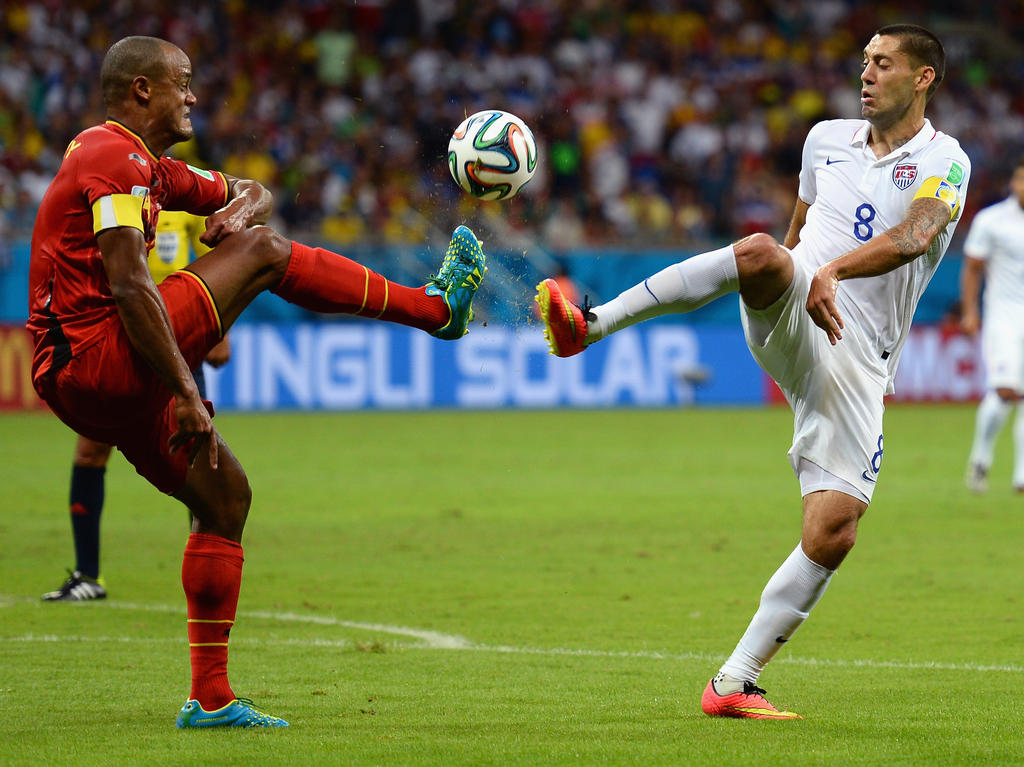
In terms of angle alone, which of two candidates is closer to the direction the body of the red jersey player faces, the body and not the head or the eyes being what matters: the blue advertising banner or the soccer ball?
the soccer ball

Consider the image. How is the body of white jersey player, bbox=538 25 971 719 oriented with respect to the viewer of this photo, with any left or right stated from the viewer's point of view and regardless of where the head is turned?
facing the viewer and to the left of the viewer

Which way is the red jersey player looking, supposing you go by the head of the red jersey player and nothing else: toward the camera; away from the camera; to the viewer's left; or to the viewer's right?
to the viewer's right

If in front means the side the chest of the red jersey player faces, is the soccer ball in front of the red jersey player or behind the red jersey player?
in front

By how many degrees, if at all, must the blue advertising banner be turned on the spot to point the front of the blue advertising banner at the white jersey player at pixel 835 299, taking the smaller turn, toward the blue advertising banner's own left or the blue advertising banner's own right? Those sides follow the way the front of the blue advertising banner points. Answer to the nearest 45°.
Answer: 0° — it already faces them

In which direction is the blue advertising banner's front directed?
toward the camera

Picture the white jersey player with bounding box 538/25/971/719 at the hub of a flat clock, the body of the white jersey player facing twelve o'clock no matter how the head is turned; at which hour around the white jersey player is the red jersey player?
The red jersey player is roughly at 1 o'clock from the white jersey player.

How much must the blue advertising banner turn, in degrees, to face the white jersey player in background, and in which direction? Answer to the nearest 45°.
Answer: approximately 45° to its left

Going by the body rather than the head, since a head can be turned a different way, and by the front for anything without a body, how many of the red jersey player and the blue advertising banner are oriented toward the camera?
1

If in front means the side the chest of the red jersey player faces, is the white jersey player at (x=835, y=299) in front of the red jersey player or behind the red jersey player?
in front

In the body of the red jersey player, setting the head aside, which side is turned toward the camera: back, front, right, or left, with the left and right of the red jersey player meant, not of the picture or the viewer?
right
